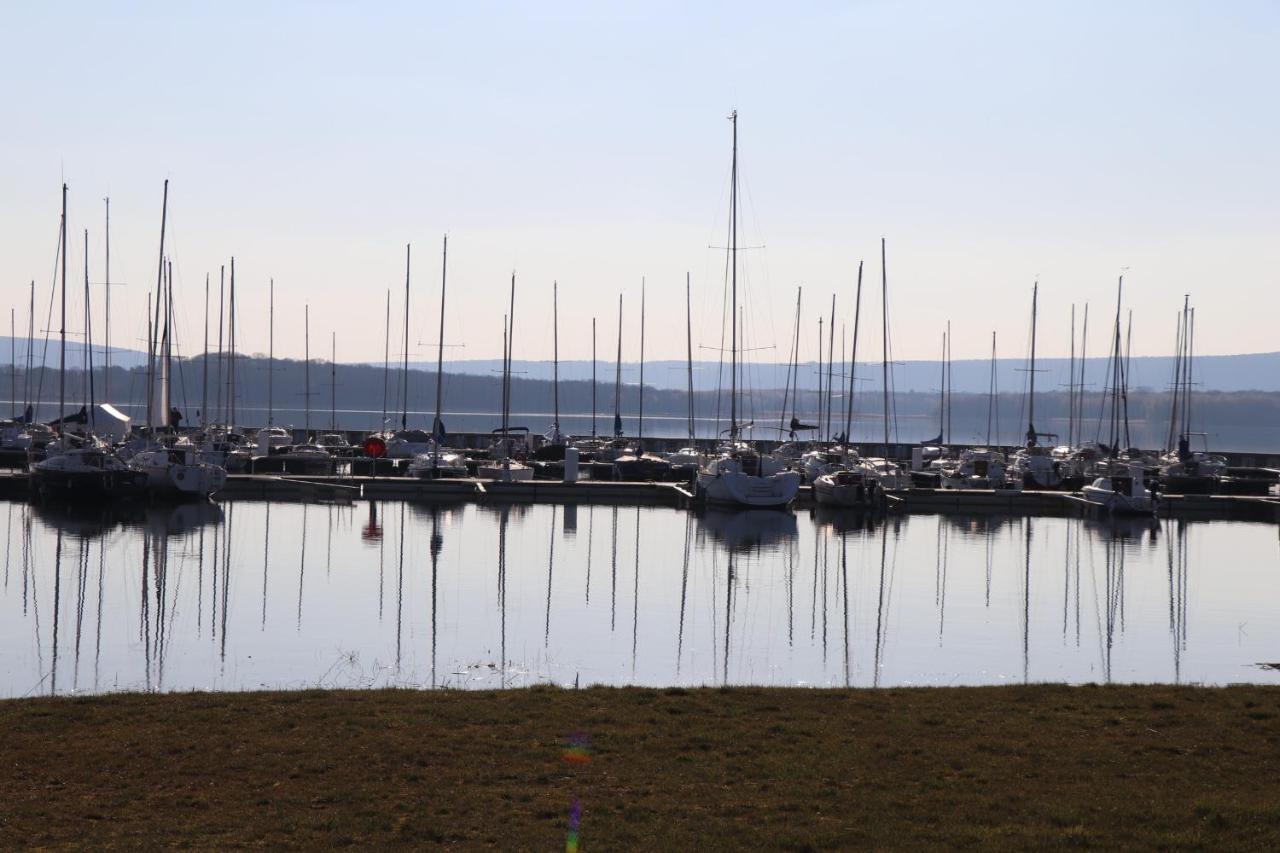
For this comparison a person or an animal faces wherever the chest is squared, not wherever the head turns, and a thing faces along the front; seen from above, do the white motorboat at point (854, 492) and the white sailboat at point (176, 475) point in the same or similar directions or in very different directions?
same or similar directions

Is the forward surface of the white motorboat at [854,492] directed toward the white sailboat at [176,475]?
no

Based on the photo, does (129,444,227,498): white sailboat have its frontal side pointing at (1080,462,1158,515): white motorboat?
no

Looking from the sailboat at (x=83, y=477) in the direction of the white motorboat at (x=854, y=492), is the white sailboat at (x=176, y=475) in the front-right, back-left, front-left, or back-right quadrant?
front-left

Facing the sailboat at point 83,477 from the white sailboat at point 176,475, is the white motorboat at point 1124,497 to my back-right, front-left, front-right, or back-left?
back-left

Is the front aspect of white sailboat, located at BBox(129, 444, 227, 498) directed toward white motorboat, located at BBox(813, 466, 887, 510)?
no
